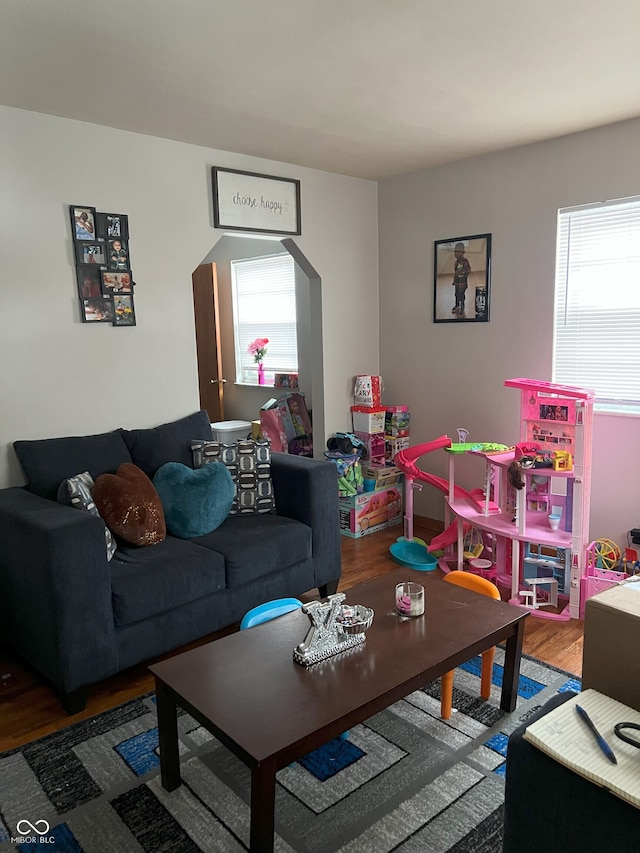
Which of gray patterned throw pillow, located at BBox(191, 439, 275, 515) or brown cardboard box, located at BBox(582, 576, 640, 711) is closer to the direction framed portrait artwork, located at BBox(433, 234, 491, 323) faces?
the gray patterned throw pillow

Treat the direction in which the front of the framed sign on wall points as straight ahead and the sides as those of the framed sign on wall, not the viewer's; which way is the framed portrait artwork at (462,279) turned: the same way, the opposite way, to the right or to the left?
to the right

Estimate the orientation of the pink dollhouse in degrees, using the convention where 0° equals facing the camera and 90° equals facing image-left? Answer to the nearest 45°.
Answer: approximately 45°

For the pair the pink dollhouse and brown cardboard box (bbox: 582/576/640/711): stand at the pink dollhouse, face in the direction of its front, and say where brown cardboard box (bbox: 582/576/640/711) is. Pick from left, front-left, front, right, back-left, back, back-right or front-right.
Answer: front-left

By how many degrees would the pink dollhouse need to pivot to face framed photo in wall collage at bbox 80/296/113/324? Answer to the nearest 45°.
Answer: approximately 45° to its right

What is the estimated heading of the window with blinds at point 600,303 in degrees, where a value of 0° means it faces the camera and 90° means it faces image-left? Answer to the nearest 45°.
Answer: approximately 45°
